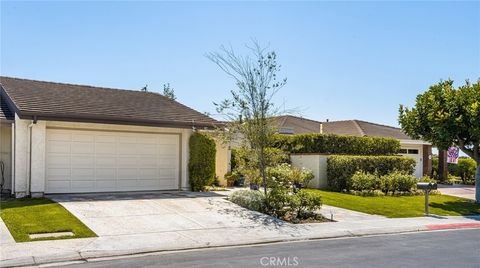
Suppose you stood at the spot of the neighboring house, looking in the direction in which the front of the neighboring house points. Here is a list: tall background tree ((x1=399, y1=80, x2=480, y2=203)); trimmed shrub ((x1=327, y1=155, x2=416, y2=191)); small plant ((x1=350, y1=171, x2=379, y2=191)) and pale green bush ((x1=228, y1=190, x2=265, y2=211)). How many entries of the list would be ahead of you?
4

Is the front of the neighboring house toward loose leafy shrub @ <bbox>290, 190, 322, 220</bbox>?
yes

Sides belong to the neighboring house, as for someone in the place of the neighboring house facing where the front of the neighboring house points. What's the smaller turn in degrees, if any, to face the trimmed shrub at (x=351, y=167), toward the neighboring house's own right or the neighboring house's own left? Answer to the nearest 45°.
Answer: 0° — it already faces it

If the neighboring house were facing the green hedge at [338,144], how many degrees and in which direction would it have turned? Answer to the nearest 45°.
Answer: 0° — it already faces it

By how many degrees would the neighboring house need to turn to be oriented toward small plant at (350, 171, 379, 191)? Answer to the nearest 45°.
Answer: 0° — it already faces it

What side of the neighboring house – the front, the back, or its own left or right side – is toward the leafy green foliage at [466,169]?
left

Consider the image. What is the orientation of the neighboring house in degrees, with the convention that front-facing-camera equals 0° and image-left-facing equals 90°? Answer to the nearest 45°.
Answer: approximately 0°

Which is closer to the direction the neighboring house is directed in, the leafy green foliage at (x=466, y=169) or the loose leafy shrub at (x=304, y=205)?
the loose leafy shrub

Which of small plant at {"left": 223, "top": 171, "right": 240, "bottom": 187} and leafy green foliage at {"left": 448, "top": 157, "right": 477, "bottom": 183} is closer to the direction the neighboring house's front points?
the small plant
